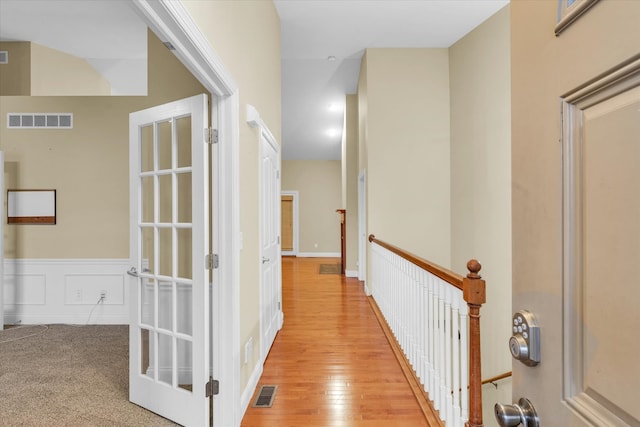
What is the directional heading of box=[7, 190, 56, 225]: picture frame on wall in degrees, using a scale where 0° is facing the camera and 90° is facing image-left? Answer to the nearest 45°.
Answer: approximately 0°

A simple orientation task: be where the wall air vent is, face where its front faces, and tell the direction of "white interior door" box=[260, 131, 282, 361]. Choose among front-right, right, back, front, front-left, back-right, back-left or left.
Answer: front-left

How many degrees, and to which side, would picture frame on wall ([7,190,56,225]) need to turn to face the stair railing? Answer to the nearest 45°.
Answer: approximately 45° to its left

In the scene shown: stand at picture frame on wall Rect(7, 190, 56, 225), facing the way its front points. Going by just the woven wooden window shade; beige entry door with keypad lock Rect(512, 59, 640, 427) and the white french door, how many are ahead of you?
2

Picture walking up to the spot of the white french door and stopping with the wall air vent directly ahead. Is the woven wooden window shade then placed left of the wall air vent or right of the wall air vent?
right

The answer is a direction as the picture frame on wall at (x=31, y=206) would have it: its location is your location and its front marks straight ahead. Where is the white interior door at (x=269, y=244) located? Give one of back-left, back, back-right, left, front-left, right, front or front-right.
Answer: front-left

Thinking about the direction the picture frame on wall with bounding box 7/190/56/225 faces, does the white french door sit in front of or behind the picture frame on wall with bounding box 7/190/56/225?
in front

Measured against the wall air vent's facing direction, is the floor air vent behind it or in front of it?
in front

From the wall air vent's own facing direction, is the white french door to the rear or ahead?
ahead

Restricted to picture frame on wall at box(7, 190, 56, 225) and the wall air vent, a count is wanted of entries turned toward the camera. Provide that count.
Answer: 2
